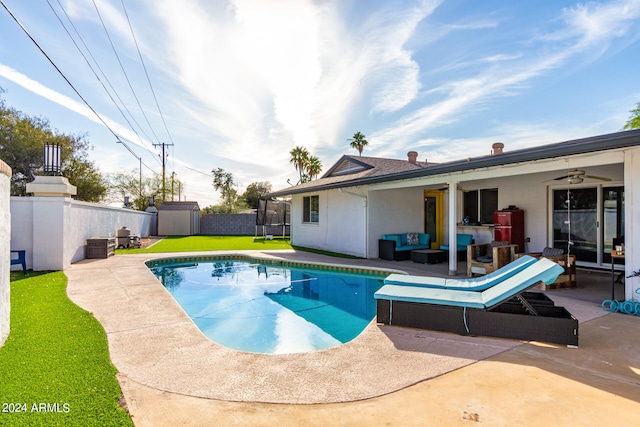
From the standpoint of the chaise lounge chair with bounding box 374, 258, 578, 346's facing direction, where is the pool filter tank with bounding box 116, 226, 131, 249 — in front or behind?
in front

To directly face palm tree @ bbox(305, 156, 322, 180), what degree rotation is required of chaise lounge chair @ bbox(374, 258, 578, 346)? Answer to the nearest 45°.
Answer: approximately 45° to its right

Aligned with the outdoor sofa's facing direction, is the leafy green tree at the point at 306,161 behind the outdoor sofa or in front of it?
behind

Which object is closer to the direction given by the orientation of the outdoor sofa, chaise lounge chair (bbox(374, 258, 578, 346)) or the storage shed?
the chaise lounge chair

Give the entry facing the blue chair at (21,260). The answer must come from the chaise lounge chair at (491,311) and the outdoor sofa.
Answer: the chaise lounge chair

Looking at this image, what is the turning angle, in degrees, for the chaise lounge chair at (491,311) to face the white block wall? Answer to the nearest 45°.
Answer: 0° — it already faces it

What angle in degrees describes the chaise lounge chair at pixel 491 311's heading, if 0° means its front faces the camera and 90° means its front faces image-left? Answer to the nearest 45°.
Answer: approximately 90°

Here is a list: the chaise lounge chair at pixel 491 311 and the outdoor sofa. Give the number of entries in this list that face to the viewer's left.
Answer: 1

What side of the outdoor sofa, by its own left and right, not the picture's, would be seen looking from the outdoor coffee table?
front

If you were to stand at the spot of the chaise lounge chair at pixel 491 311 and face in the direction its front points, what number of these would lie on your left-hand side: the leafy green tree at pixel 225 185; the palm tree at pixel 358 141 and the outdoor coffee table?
0

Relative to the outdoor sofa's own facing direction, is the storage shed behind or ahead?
behind

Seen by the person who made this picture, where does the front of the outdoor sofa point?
facing the viewer and to the right of the viewer

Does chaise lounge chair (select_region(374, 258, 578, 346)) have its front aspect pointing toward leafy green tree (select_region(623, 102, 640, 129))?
no

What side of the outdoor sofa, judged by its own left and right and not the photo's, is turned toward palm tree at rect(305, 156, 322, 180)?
back

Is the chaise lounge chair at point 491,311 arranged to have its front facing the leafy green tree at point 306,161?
no

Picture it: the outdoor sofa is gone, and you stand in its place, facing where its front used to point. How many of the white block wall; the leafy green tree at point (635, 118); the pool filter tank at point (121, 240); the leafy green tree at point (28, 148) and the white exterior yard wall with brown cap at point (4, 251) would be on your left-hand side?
1

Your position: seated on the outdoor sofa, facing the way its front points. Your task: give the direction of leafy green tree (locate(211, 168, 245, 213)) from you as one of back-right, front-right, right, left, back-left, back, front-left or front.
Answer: back

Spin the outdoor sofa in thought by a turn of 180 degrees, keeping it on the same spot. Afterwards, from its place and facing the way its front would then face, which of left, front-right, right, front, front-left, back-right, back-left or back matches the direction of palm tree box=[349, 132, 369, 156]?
front-right

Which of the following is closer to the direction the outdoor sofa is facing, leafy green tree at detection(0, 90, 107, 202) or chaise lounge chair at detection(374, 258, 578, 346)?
the chaise lounge chair

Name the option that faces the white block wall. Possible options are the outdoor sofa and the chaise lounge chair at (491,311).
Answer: the chaise lounge chair

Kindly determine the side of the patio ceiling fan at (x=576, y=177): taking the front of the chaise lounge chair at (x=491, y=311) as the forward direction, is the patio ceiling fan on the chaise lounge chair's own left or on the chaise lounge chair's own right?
on the chaise lounge chair's own right

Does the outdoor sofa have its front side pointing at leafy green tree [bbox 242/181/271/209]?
no
